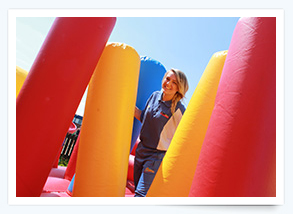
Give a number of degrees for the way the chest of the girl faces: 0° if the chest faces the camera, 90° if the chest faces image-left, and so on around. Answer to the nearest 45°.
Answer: approximately 45°
